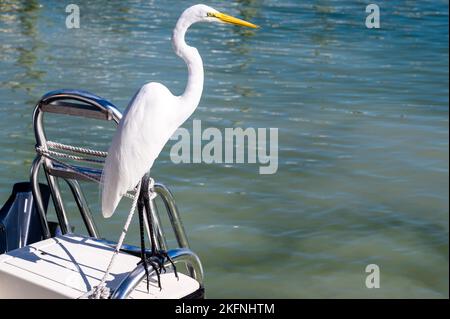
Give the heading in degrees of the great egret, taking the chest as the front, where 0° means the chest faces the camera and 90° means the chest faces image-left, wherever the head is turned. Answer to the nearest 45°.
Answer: approximately 270°
